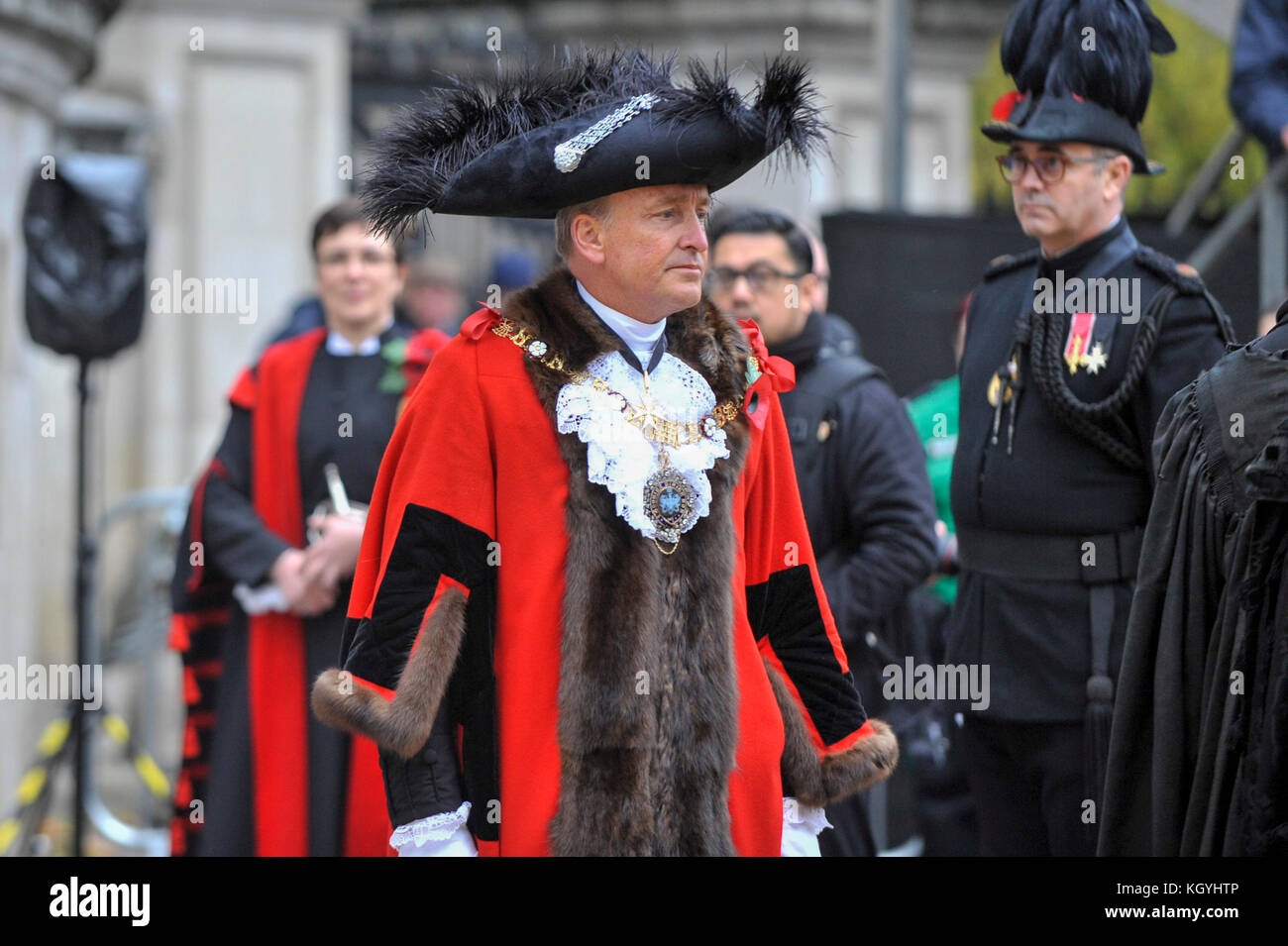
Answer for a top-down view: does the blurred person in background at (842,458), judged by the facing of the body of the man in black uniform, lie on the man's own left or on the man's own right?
on the man's own right

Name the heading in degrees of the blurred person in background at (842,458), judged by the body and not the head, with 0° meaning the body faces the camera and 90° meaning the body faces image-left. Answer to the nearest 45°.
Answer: approximately 45°

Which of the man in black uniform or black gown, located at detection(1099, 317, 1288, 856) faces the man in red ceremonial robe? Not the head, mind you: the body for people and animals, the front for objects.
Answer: the man in black uniform

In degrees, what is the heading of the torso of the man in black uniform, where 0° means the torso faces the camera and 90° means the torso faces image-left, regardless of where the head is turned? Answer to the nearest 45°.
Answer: approximately 45°

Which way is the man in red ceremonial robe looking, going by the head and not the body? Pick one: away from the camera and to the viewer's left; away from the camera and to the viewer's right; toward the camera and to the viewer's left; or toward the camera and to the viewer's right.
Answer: toward the camera and to the viewer's right

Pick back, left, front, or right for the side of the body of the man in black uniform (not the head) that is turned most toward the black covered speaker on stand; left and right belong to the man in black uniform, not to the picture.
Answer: right
